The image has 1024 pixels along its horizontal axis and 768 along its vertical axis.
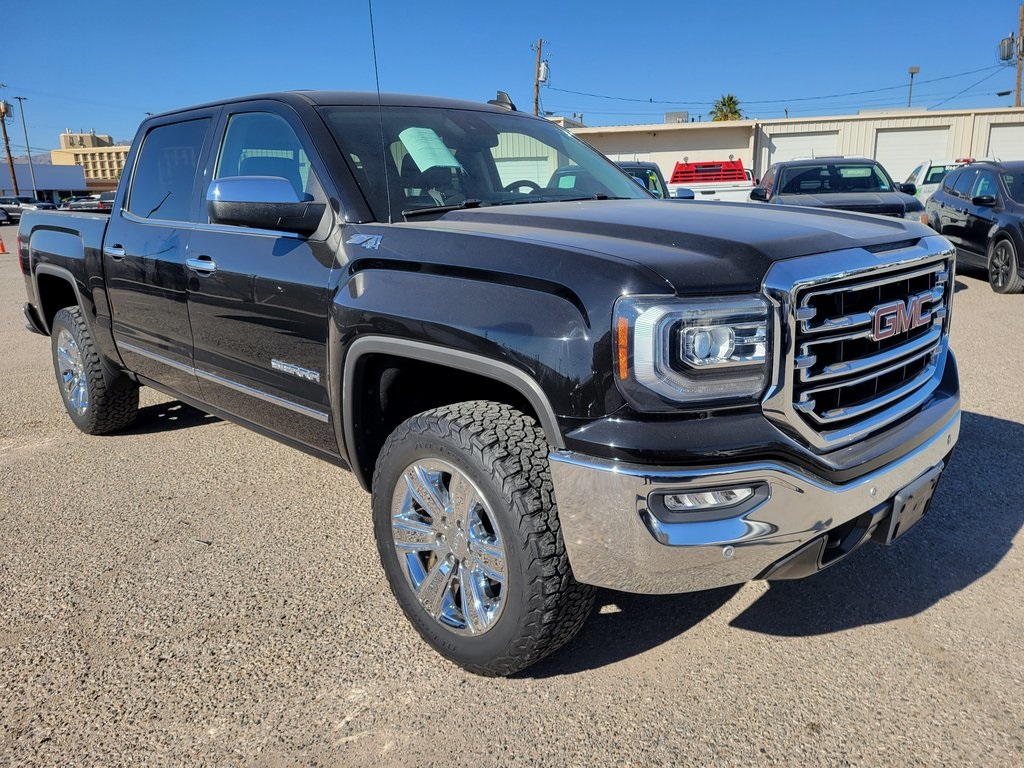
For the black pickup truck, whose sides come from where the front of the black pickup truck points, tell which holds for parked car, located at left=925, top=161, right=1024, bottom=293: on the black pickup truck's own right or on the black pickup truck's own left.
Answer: on the black pickup truck's own left

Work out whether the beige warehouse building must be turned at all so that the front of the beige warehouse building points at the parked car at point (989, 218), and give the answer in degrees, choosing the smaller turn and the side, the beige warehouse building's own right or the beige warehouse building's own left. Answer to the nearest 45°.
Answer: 0° — it already faces it

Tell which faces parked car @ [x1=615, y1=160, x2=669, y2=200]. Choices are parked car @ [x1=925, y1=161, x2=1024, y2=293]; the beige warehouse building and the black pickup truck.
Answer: the beige warehouse building

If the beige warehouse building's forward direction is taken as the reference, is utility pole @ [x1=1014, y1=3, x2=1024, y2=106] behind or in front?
behind

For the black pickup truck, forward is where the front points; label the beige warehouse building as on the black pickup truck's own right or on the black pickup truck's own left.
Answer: on the black pickup truck's own left

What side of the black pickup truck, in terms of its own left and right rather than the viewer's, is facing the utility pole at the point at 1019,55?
left

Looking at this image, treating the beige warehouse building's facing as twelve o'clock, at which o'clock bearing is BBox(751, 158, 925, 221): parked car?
The parked car is roughly at 12 o'clock from the beige warehouse building.

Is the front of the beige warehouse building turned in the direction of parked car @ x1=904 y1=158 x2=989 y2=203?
yes

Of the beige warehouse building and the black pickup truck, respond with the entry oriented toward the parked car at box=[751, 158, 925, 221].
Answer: the beige warehouse building
